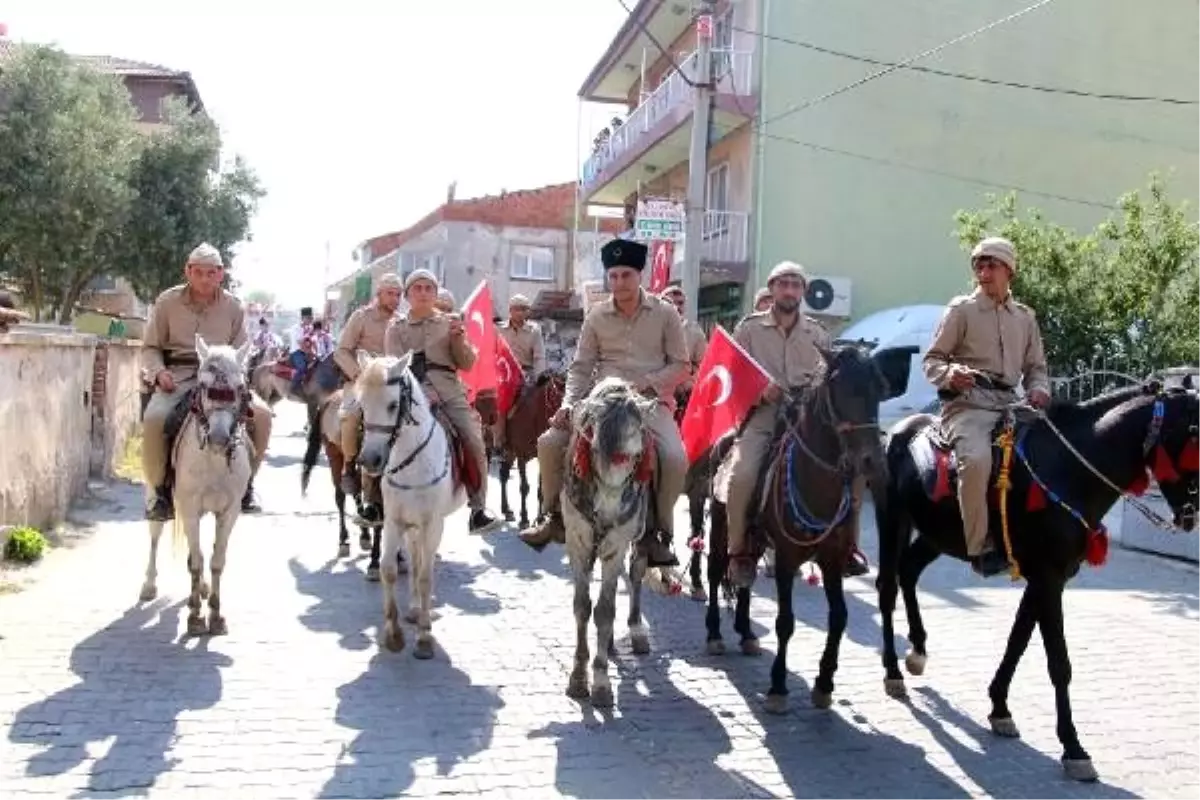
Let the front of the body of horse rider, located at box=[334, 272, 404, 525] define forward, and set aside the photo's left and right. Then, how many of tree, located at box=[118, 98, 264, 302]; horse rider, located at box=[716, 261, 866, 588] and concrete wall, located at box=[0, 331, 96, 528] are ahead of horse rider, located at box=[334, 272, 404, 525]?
1

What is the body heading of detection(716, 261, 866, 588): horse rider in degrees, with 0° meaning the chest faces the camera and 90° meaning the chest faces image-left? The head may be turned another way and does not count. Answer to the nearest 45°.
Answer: approximately 0°

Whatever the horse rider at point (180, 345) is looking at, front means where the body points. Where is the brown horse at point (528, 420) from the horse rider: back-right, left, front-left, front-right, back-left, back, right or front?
back-left

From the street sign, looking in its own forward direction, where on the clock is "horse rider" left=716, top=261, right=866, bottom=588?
The horse rider is roughly at 12 o'clock from the street sign.

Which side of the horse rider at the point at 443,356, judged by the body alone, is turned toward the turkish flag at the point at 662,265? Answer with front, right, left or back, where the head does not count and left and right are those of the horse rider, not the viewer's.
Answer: back

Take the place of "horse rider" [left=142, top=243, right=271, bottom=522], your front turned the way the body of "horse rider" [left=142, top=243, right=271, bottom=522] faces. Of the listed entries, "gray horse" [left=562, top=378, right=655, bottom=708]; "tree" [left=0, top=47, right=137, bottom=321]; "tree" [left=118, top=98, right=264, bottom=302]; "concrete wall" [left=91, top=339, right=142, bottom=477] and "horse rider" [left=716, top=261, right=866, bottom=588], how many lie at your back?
3

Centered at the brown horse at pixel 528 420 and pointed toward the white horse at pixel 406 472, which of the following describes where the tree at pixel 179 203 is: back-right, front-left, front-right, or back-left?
back-right

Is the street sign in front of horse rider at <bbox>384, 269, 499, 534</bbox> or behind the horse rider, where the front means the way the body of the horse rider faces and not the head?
behind

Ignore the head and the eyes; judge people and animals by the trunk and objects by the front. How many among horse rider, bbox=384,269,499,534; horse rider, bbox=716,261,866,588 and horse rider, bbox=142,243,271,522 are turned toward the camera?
3

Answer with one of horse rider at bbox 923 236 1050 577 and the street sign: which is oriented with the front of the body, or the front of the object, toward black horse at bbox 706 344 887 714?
the street sign
